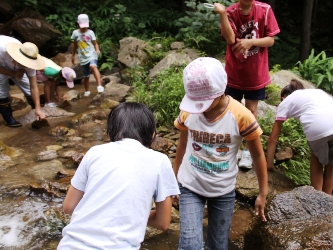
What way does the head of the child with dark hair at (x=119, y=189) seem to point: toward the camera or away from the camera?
away from the camera

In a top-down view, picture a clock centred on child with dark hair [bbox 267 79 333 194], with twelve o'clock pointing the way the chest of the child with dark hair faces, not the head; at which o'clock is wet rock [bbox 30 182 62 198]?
The wet rock is roughly at 10 o'clock from the child with dark hair.

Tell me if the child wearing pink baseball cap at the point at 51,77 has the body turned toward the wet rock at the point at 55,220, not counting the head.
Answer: no

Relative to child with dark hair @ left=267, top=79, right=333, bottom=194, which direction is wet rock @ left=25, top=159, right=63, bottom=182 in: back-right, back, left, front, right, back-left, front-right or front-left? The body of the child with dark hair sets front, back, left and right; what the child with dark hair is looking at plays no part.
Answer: front-left

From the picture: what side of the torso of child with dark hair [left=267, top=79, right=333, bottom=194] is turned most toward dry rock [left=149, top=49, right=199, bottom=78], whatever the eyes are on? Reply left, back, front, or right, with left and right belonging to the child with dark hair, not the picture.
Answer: front

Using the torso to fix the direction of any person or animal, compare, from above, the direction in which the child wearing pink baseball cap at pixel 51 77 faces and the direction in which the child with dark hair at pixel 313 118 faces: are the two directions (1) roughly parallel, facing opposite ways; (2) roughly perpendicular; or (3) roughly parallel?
roughly parallel, facing opposite ways

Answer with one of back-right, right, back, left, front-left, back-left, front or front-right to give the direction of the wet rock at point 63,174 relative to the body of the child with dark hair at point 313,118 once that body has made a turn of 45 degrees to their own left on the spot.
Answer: front

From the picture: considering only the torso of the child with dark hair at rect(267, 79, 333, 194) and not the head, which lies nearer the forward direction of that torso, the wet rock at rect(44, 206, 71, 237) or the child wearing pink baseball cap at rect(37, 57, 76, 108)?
the child wearing pink baseball cap

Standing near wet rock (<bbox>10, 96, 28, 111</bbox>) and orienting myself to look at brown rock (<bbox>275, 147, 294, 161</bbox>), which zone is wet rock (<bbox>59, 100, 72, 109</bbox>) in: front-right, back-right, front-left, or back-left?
front-left

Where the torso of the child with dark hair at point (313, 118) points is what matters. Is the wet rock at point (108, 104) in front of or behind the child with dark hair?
in front
